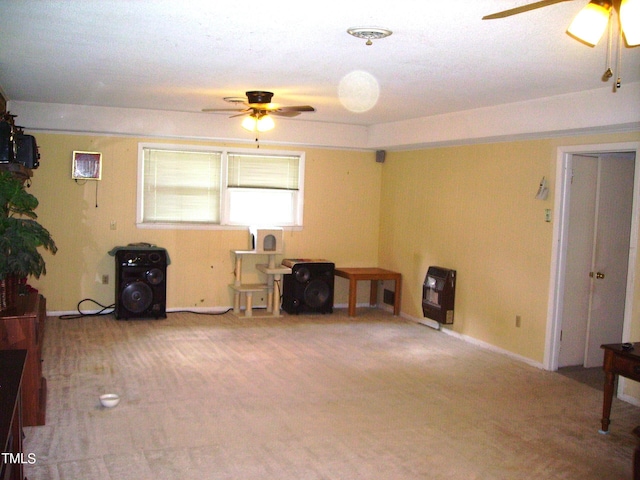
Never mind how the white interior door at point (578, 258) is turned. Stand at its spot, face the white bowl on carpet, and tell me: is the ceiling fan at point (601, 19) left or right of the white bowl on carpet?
left

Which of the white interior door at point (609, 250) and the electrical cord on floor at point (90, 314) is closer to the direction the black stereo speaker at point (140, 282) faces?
the white interior door

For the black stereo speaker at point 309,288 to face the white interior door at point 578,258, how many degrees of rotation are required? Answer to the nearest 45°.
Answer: approximately 45° to its left

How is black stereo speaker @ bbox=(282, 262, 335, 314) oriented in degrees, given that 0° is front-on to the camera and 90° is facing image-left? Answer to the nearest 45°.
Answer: approximately 0°

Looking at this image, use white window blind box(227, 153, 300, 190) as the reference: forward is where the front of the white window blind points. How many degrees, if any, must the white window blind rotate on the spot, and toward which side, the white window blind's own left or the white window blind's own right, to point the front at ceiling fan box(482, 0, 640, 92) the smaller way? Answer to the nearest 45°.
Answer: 0° — it already faces it

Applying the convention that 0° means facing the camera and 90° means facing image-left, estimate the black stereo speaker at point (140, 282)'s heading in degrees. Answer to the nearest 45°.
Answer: approximately 0°

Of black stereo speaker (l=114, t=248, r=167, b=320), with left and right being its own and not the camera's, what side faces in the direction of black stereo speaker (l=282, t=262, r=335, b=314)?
left

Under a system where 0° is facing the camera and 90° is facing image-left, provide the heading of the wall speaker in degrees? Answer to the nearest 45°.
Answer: approximately 315°

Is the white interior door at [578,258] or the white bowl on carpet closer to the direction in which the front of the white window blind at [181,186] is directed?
the white bowl on carpet
